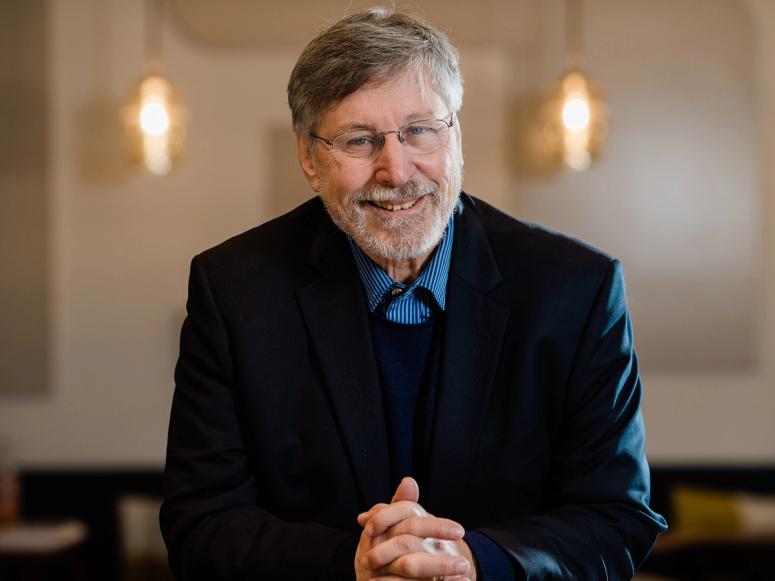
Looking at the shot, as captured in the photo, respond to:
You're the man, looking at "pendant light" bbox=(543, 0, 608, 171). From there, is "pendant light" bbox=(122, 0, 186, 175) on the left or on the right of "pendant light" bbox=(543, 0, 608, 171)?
left

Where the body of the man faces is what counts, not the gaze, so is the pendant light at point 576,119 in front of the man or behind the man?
behind

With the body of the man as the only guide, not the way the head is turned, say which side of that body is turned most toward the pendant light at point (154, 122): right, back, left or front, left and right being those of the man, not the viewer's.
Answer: back

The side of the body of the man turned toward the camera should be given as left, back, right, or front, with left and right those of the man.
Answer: front
